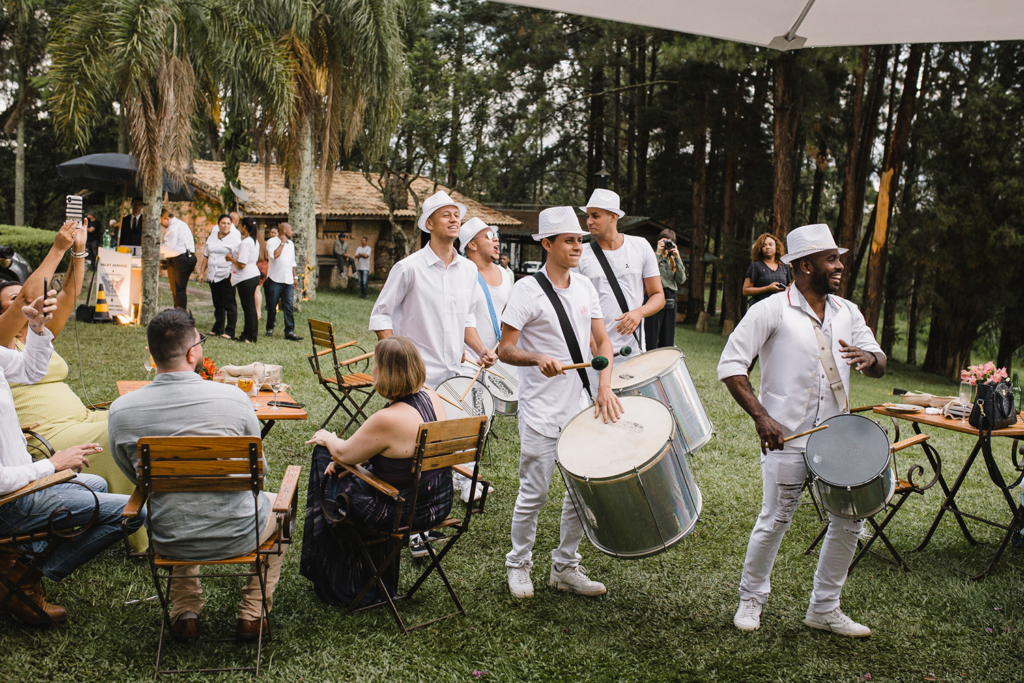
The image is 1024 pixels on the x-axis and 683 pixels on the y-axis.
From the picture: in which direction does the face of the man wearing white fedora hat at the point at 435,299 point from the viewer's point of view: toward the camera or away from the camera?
toward the camera

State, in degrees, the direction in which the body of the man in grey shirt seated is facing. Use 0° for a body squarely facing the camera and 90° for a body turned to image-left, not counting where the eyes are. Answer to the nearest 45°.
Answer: approximately 180°

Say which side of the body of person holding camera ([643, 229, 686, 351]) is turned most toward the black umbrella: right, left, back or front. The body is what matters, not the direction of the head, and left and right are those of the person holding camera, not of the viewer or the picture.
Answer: right

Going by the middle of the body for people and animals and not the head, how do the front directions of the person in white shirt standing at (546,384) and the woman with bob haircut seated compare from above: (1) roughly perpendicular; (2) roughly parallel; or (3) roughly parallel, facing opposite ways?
roughly parallel, facing opposite ways

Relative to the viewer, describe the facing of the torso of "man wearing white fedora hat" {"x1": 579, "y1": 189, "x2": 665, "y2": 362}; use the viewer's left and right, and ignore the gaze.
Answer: facing the viewer and to the left of the viewer

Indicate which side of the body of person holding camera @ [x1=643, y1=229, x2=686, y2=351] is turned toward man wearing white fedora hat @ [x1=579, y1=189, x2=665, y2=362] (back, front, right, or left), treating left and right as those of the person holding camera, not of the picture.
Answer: front

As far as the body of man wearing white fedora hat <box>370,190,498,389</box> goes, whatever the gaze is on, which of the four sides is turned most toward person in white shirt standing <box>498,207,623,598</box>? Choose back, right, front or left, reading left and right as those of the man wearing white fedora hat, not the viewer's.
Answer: front

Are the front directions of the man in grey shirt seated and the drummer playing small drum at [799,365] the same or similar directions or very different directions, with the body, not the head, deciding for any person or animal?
very different directions

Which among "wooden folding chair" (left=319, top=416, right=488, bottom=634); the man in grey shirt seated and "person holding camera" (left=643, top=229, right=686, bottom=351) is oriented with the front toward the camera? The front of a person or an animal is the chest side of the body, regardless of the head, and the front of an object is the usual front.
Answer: the person holding camera

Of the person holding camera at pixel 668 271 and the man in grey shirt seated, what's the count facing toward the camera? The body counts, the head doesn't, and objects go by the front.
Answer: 1

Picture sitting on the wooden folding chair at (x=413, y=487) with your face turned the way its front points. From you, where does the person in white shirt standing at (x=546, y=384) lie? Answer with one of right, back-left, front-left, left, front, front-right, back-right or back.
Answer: right

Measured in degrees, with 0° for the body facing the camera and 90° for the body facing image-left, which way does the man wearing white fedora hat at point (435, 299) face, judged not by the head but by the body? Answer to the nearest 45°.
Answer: approximately 315°

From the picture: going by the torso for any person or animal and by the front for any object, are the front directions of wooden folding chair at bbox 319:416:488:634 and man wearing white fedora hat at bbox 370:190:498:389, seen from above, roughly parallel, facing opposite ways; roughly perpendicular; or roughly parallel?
roughly parallel, facing opposite ways

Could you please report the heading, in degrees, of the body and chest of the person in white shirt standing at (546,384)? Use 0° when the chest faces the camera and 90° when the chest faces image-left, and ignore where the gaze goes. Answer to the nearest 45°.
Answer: approximately 315°

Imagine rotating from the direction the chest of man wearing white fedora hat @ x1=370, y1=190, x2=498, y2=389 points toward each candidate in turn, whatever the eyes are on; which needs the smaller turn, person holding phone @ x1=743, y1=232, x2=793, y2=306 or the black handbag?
the black handbag

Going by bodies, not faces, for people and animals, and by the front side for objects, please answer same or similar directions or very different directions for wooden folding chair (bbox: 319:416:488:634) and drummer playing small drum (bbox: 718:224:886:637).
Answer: very different directions

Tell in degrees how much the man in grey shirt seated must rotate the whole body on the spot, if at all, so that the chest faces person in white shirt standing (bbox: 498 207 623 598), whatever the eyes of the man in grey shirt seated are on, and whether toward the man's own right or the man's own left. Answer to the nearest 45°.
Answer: approximately 90° to the man's own right

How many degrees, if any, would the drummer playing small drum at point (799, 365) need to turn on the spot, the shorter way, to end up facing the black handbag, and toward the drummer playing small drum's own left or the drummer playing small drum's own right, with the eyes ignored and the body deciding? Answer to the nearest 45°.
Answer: approximately 90° to the drummer playing small drum's own left

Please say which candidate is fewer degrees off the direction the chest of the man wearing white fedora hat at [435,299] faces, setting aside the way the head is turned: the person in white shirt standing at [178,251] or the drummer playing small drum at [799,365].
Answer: the drummer playing small drum

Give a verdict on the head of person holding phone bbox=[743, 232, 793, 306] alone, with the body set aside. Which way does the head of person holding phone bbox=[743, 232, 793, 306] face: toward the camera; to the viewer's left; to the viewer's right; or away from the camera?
toward the camera
